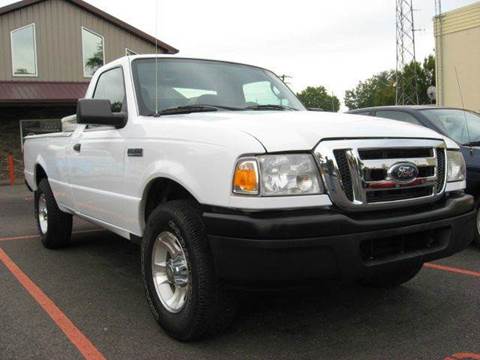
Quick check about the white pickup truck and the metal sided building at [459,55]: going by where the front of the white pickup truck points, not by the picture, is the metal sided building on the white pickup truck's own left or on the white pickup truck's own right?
on the white pickup truck's own left

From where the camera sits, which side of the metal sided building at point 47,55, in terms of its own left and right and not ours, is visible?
front

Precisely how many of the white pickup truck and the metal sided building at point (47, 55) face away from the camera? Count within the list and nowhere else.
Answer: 0

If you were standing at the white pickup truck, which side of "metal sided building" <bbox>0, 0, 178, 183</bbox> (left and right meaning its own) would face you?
front

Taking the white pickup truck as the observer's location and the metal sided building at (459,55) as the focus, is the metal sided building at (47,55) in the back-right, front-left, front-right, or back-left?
front-left

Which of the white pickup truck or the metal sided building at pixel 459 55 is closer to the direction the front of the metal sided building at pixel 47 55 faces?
the white pickup truck

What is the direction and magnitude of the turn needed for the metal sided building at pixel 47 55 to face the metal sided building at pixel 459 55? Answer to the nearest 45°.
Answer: approximately 45° to its left

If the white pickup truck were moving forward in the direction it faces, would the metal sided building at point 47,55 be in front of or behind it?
behind

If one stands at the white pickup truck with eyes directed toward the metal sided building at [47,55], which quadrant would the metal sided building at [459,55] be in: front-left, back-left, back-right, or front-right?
front-right

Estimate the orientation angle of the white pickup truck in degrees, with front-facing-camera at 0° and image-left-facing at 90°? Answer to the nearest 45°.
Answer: approximately 315°
